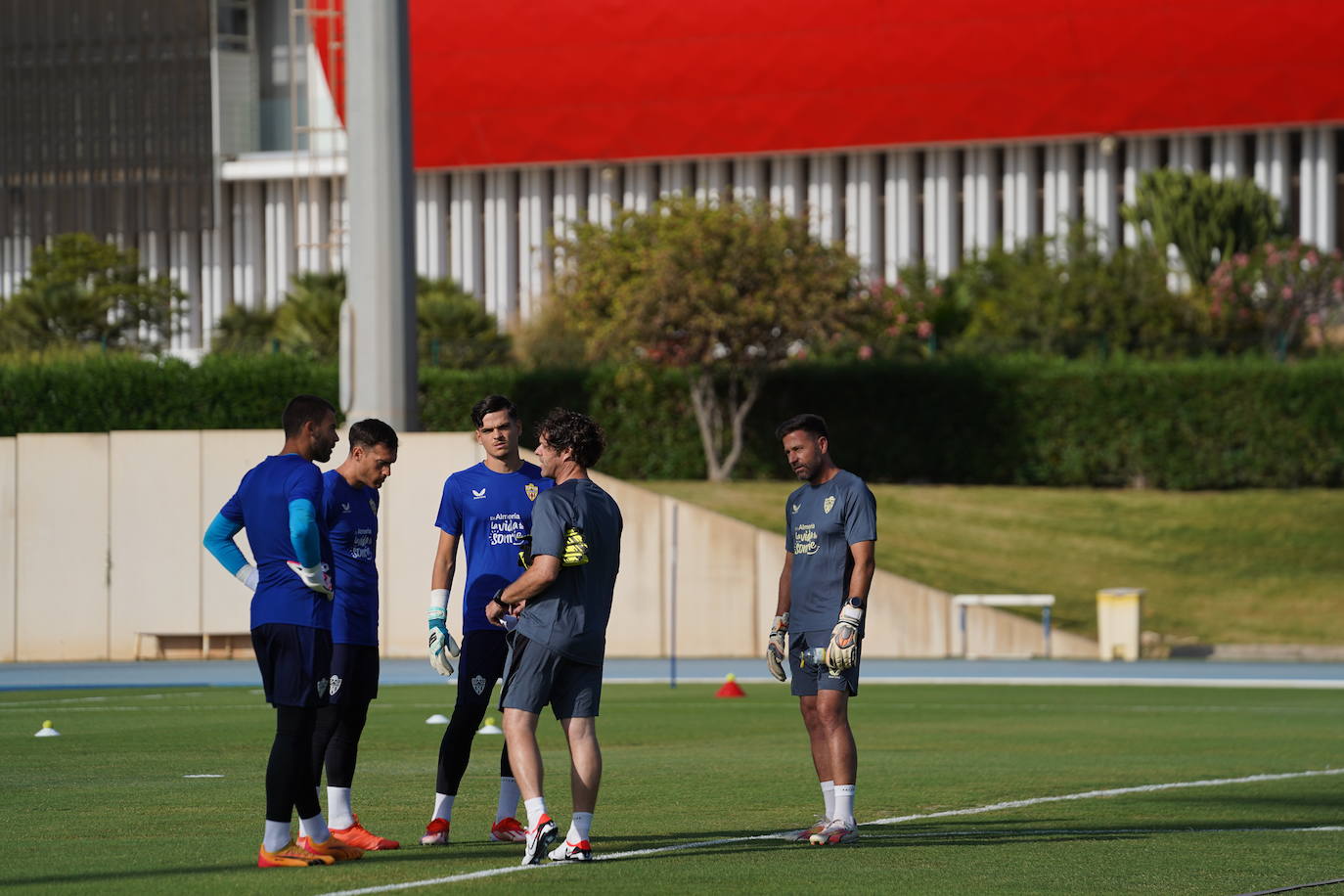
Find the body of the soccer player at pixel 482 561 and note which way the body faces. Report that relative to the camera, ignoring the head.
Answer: toward the camera

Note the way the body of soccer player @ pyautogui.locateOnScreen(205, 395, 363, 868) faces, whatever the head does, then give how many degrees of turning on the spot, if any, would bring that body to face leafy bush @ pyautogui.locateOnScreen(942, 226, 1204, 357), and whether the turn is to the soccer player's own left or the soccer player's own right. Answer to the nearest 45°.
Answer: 0° — they already face it

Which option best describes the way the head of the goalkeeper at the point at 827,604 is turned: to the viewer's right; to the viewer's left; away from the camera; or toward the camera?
to the viewer's left

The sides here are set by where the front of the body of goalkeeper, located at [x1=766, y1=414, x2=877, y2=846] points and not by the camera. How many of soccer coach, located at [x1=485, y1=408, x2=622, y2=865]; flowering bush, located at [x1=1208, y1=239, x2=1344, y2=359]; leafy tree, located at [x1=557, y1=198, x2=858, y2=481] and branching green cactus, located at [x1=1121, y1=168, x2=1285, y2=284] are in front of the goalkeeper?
1

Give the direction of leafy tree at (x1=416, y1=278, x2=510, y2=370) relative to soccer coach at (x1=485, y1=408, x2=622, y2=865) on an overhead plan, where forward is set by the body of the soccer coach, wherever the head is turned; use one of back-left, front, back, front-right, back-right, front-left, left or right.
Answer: front-right

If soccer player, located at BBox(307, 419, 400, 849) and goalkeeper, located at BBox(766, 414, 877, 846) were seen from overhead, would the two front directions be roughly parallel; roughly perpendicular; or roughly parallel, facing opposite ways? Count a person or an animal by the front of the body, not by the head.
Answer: roughly perpendicular

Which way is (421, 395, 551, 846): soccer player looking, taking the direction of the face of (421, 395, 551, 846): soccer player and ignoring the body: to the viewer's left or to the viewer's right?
to the viewer's right

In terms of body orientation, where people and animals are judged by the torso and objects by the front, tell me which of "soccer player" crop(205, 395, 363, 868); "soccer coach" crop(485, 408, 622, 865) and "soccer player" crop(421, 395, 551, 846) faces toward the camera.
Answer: "soccer player" crop(421, 395, 551, 846)

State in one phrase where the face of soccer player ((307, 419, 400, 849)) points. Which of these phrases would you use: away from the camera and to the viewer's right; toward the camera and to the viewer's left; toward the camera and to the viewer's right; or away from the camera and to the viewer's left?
toward the camera and to the viewer's right

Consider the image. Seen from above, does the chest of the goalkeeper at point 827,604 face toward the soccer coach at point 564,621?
yes

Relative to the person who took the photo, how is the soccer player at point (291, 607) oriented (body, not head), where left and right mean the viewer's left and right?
facing away from the viewer and to the right of the viewer

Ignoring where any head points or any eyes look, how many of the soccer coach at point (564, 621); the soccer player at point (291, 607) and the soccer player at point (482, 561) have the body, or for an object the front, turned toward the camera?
1

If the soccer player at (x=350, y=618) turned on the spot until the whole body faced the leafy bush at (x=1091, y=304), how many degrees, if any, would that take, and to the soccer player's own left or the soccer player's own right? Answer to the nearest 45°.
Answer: approximately 90° to the soccer player's own left

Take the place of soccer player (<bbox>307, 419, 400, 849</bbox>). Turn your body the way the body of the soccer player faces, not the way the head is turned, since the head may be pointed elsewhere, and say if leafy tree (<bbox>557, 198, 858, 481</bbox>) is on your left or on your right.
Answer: on your left

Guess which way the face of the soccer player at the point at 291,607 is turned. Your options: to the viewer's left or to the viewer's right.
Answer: to the viewer's right

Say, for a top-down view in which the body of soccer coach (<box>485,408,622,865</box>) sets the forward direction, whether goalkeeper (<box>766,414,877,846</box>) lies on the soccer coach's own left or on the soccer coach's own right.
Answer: on the soccer coach's own right

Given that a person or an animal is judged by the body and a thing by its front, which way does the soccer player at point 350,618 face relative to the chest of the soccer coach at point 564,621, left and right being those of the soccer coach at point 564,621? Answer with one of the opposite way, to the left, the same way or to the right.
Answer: the opposite way
